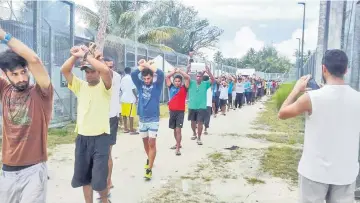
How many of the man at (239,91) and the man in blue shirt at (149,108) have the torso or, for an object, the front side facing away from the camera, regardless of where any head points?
0

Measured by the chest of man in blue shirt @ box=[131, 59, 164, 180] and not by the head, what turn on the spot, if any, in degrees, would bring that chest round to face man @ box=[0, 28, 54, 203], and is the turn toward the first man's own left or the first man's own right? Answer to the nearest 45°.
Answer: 0° — they already face them

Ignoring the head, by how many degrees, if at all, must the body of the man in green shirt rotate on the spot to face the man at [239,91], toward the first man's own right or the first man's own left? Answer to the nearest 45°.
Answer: approximately 180°

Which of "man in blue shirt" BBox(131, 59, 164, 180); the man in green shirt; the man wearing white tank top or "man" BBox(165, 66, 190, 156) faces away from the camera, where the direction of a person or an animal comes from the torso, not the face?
the man wearing white tank top

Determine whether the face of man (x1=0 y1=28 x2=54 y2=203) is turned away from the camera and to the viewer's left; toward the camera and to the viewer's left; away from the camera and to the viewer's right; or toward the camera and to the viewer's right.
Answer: toward the camera and to the viewer's right

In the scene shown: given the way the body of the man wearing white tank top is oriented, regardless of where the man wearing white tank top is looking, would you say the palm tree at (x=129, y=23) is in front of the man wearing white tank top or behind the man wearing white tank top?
in front

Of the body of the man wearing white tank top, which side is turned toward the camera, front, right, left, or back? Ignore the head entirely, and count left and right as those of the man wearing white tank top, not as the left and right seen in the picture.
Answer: back

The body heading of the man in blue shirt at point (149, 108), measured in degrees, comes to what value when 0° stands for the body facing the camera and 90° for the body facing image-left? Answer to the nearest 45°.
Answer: approximately 0°

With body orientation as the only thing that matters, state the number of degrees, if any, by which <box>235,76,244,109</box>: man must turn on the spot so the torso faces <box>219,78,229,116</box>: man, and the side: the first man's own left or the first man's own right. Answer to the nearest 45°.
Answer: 0° — they already face them

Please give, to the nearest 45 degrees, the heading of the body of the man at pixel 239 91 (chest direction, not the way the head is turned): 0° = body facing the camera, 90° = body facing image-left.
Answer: approximately 0°

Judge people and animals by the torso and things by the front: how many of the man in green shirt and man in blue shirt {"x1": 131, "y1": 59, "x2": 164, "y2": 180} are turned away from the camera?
0
